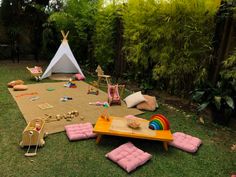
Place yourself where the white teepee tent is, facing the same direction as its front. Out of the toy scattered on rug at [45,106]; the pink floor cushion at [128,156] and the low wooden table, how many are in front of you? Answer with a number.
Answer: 3

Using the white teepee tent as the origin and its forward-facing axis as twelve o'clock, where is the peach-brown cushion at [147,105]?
The peach-brown cushion is roughly at 11 o'clock from the white teepee tent.

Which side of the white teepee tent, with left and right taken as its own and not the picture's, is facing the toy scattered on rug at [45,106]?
front

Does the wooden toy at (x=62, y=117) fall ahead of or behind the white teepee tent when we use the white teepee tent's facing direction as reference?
ahead

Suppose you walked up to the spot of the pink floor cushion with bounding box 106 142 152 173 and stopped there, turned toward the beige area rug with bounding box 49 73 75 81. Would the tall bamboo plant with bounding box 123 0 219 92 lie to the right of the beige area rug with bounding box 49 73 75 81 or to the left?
right

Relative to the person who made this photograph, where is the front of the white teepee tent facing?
facing the viewer

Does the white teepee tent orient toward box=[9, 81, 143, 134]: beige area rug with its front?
yes

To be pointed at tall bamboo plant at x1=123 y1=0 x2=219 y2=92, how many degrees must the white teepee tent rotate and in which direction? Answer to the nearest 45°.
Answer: approximately 45° to its left

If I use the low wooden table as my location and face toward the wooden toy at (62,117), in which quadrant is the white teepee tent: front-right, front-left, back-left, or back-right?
front-right

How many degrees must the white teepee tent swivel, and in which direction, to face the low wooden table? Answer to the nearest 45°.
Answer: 0° — it already faces it

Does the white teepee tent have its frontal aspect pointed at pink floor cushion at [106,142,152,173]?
yes

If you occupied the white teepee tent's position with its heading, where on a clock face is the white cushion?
The white cushion is roughly at 11 o'clock from the white teepee tent.

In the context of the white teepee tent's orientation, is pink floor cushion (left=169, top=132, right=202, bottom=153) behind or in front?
in front

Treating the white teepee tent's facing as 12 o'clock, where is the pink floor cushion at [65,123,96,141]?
The pink floor cushion is roughly at 12 o'clock from the white teepee tent.

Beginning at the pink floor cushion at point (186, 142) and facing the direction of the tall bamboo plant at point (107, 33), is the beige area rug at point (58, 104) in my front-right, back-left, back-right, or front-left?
front-left

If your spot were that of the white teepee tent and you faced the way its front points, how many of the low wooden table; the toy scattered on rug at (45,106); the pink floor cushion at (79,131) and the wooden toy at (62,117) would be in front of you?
4
